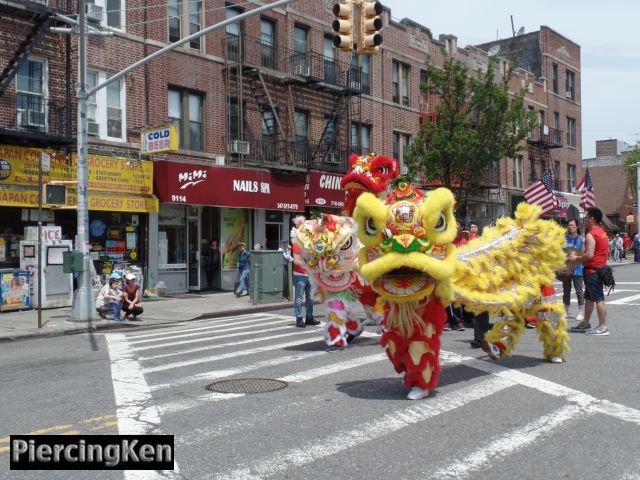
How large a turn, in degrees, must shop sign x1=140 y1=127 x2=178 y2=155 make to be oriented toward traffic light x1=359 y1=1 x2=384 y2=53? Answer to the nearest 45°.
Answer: approximately 90° to its left

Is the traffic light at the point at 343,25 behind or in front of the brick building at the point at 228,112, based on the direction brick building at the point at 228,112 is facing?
in front

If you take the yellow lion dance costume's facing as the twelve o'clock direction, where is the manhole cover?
The manhole cover is roughly at 2 o'clock from the yellow lion dance costume.

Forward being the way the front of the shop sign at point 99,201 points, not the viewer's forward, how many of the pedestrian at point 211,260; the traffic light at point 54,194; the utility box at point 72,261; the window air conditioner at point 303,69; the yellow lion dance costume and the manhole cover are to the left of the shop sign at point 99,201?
2

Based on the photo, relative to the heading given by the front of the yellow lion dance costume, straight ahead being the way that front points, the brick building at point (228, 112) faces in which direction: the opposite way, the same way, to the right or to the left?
to the left

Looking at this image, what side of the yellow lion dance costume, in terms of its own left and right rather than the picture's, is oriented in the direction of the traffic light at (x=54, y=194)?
right

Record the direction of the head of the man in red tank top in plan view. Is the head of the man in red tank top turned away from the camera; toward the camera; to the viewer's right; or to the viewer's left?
to the viewer's left

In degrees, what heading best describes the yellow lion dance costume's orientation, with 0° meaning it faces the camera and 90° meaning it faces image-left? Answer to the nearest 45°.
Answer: approximately 45°

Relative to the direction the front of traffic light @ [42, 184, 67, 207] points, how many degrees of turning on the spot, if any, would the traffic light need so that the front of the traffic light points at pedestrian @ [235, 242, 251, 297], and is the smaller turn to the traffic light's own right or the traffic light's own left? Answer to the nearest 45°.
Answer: approximately 135° to the traffic light's own left

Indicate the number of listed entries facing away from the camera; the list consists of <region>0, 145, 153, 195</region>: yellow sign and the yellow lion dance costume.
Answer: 0

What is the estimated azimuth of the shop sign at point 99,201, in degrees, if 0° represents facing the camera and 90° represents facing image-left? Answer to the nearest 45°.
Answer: approximately 315°

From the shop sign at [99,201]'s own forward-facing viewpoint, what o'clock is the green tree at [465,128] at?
The green tree is roughly at 10 o'clock from the shop sign.

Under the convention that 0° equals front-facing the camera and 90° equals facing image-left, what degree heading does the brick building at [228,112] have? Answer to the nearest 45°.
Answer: approximately 315°
